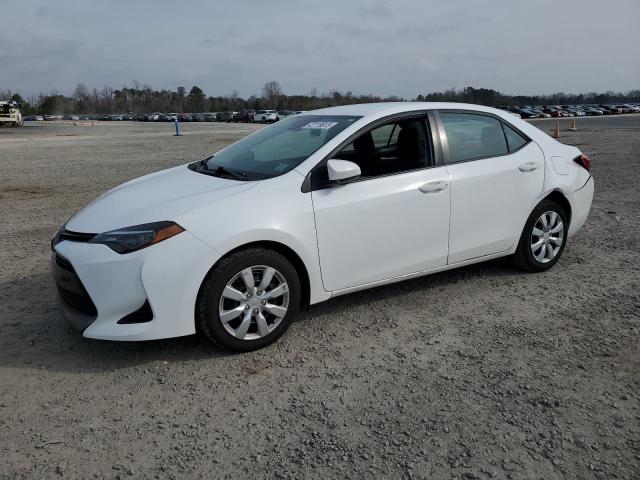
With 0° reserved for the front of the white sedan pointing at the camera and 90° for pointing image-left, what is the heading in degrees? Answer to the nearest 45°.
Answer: approximately 45°
